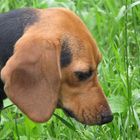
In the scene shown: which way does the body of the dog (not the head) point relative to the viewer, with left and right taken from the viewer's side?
facing to the right of the viewer
